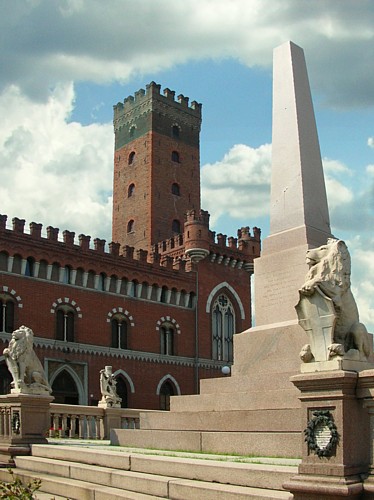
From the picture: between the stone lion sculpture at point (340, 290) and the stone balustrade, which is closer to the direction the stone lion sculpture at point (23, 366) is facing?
the stone lion sculpture

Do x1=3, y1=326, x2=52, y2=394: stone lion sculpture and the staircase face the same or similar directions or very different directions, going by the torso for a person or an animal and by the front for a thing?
same or similar directions

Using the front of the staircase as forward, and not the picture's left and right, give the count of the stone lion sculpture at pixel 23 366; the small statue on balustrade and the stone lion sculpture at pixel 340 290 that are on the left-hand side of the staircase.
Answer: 1

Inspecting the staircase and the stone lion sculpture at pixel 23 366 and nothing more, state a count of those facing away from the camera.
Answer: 0

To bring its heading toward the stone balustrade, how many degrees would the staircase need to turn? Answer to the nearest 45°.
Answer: approximately 135° to its right

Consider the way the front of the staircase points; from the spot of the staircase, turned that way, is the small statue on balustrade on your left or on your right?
on your right

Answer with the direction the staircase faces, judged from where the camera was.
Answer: facing the viewer and to the left of the viewer
